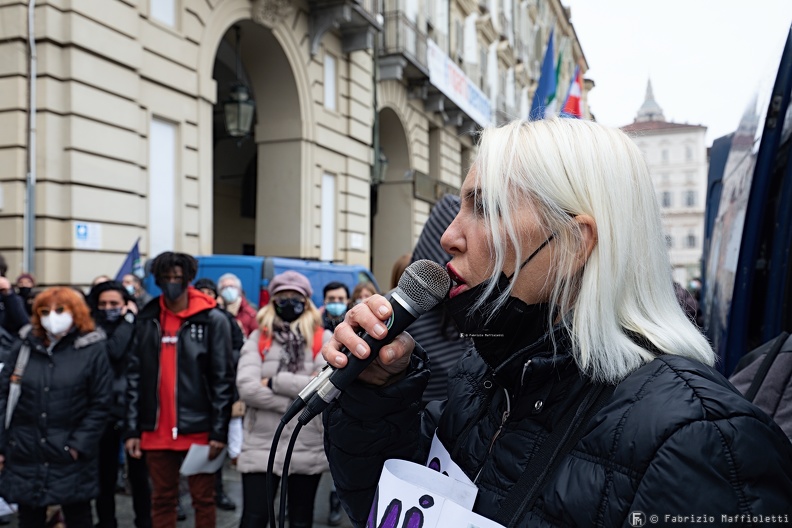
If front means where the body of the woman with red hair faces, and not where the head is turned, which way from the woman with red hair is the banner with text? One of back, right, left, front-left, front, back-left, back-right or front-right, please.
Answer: back-left

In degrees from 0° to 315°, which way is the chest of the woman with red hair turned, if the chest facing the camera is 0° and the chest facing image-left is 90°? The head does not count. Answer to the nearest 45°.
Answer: approximately 0°

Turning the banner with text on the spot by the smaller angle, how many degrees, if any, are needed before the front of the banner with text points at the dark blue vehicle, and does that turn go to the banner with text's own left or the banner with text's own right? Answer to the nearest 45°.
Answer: approximately 45° to the banner with text's own right
